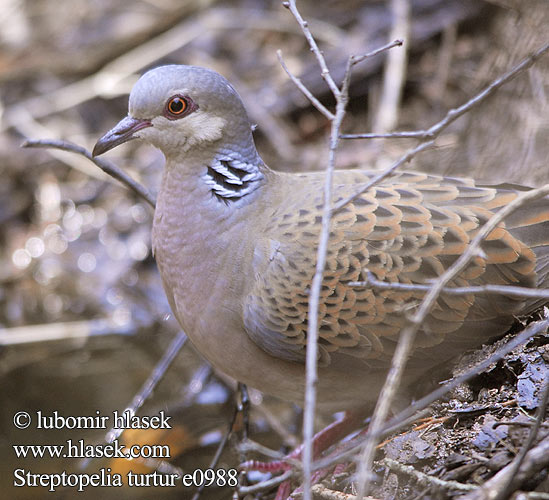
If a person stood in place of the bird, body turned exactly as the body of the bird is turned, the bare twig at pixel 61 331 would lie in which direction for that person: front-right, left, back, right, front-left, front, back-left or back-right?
front-right

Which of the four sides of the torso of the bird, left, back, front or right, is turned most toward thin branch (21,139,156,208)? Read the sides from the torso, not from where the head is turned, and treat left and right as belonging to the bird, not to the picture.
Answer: front

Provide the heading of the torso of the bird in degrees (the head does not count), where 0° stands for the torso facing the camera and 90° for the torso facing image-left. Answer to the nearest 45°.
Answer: approximately 90°

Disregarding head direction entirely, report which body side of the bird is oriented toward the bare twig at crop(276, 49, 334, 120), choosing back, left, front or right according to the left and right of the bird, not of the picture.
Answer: left
